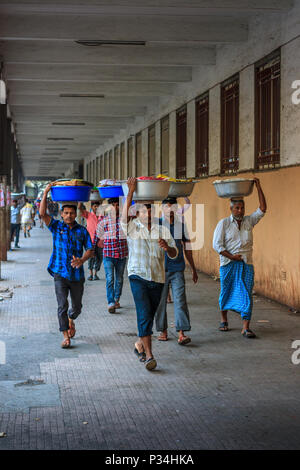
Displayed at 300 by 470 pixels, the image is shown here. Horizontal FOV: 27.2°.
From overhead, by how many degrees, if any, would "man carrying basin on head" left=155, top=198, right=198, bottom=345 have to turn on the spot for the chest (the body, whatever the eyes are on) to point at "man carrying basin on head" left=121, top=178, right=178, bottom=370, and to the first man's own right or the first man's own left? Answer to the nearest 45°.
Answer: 0° — they already face them

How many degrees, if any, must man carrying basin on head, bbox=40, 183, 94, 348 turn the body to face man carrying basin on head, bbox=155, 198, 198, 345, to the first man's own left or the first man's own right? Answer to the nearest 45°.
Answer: approximately 90° to the first man's own left

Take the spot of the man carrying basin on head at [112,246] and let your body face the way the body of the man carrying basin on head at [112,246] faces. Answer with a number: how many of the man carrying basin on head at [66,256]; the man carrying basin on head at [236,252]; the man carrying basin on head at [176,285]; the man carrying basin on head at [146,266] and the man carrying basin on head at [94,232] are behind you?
1

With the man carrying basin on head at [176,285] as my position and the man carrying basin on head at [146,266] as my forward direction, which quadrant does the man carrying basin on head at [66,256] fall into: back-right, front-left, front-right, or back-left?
front-right

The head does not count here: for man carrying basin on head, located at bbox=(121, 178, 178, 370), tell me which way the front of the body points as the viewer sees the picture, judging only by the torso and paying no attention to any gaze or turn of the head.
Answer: toward the camera

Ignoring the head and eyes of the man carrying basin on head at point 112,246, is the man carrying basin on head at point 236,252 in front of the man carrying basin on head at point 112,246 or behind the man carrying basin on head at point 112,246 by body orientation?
in front

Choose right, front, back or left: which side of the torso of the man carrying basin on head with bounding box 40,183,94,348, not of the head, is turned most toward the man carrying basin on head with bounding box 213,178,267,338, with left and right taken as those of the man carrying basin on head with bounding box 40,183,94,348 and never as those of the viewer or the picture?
left

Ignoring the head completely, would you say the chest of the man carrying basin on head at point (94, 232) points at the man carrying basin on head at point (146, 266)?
yes

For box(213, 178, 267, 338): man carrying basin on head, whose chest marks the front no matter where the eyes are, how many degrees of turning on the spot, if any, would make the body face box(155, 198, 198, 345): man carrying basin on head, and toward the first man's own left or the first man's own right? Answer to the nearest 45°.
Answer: approximately 45° to the first man's own right

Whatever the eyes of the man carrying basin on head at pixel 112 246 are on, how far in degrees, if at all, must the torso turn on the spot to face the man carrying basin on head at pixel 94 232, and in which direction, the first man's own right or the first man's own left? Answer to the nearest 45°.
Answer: approximately 180°

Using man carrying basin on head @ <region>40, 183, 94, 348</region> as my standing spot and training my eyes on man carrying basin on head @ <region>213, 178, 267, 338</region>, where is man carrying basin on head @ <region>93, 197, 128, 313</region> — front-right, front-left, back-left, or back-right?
front-left

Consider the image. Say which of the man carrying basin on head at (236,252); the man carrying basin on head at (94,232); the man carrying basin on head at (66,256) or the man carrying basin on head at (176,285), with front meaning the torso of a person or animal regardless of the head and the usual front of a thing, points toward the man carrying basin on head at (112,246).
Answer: the man carrying basin on head at (94,232)

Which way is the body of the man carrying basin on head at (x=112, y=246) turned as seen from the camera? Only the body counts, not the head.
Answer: toward the camera

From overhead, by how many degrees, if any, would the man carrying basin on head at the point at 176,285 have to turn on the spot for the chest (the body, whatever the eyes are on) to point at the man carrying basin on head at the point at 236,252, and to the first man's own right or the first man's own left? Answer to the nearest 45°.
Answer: approximately 135° to the first man's own left

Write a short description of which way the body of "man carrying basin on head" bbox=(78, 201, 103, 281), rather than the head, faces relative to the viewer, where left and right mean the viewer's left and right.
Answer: facing the viewer

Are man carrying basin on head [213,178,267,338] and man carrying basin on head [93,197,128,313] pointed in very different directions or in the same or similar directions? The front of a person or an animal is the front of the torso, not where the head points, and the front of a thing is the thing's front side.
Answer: same or similar directions

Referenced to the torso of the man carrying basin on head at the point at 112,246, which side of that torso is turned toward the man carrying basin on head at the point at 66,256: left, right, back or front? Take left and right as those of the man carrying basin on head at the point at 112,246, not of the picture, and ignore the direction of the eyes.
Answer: front

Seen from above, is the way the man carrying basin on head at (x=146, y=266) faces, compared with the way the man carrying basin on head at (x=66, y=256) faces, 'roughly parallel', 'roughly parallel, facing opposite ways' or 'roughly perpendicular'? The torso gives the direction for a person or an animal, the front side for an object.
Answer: roughly parallel

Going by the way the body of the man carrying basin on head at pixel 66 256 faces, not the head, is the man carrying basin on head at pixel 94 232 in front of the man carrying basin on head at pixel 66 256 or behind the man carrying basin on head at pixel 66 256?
behind
